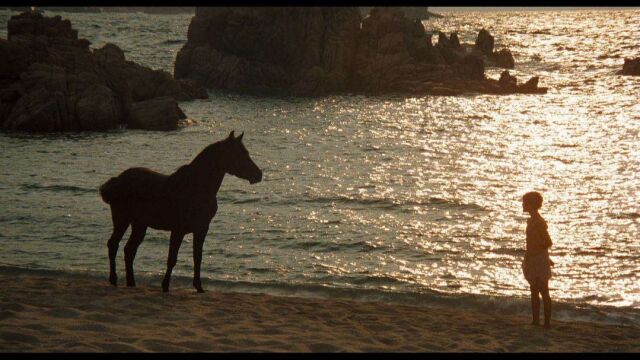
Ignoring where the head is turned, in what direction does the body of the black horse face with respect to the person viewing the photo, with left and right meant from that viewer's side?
facing to the right of the viewer

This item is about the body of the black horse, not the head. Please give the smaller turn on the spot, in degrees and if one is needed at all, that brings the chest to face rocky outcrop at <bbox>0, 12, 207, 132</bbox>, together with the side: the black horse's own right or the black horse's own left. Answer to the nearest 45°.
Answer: approximately 90° to the black horse's own left

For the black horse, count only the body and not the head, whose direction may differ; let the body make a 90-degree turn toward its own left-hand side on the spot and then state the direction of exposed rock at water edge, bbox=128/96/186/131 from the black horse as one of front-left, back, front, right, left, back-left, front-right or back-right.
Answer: front
